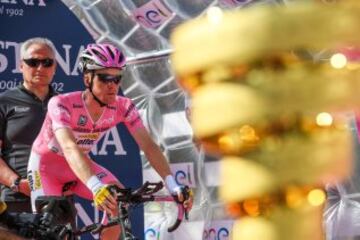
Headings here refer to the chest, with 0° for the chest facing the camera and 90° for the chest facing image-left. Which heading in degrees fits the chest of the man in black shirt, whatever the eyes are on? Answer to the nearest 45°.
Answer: approximately 315°

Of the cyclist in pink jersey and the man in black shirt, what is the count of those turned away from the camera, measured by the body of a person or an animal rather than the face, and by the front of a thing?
0

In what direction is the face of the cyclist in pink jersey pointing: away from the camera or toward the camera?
toward the camera

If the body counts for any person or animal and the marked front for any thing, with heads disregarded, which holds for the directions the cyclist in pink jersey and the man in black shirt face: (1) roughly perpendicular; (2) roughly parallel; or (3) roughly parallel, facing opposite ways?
roughly parallel

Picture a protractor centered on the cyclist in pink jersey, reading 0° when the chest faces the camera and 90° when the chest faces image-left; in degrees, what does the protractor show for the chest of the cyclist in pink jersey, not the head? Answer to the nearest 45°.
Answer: approximately 315°

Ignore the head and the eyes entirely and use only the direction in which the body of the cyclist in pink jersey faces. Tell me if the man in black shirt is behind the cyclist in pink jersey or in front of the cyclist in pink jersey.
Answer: behind

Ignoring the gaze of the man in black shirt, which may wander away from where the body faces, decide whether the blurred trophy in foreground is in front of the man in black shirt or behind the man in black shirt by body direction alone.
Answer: in front
